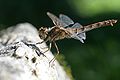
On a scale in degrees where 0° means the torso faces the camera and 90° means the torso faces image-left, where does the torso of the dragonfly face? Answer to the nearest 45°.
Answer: approximately 90°
